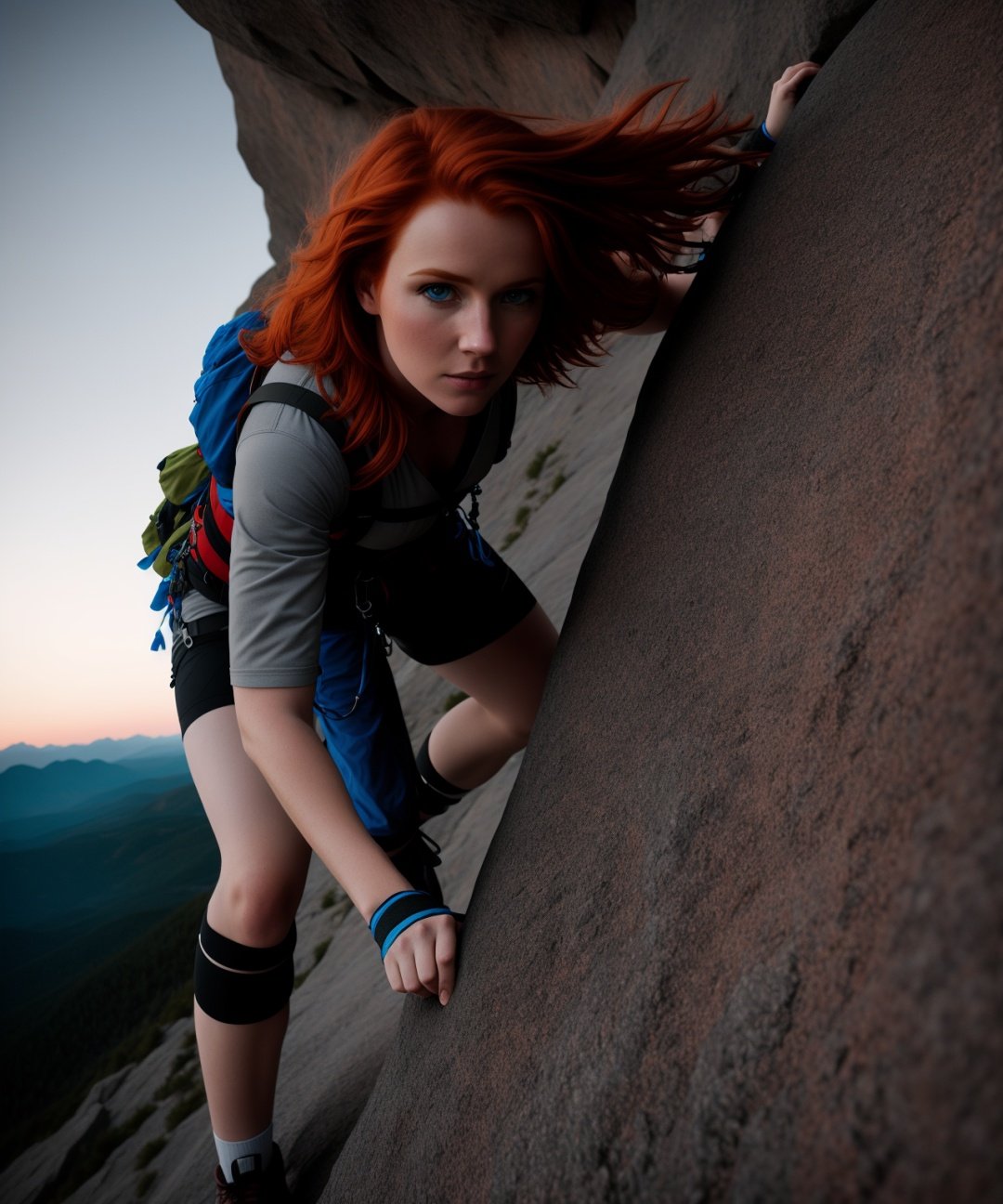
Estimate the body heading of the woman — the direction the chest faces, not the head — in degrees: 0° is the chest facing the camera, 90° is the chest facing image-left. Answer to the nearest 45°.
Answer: approximately 315°
